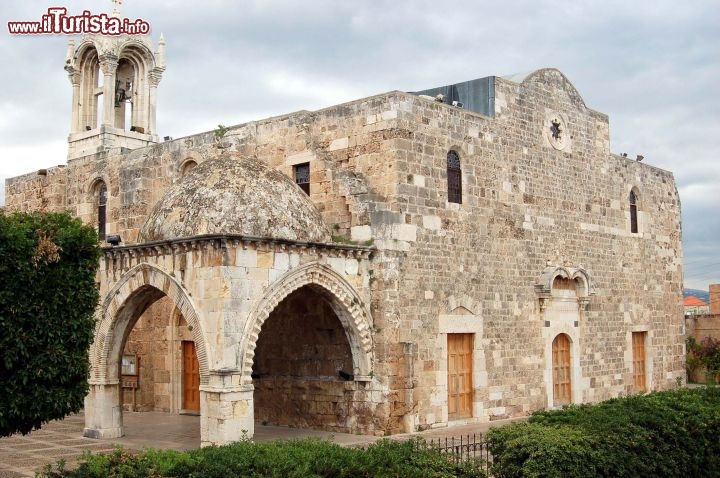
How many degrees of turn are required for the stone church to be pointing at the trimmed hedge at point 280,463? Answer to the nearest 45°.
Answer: approximately 45° to its right

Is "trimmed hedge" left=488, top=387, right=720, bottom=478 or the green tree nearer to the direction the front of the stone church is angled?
the trimmed hedge

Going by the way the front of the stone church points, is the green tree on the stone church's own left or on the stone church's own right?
on the stone church's own right

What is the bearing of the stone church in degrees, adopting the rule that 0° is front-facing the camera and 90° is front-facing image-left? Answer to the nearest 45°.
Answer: approximately 315°
